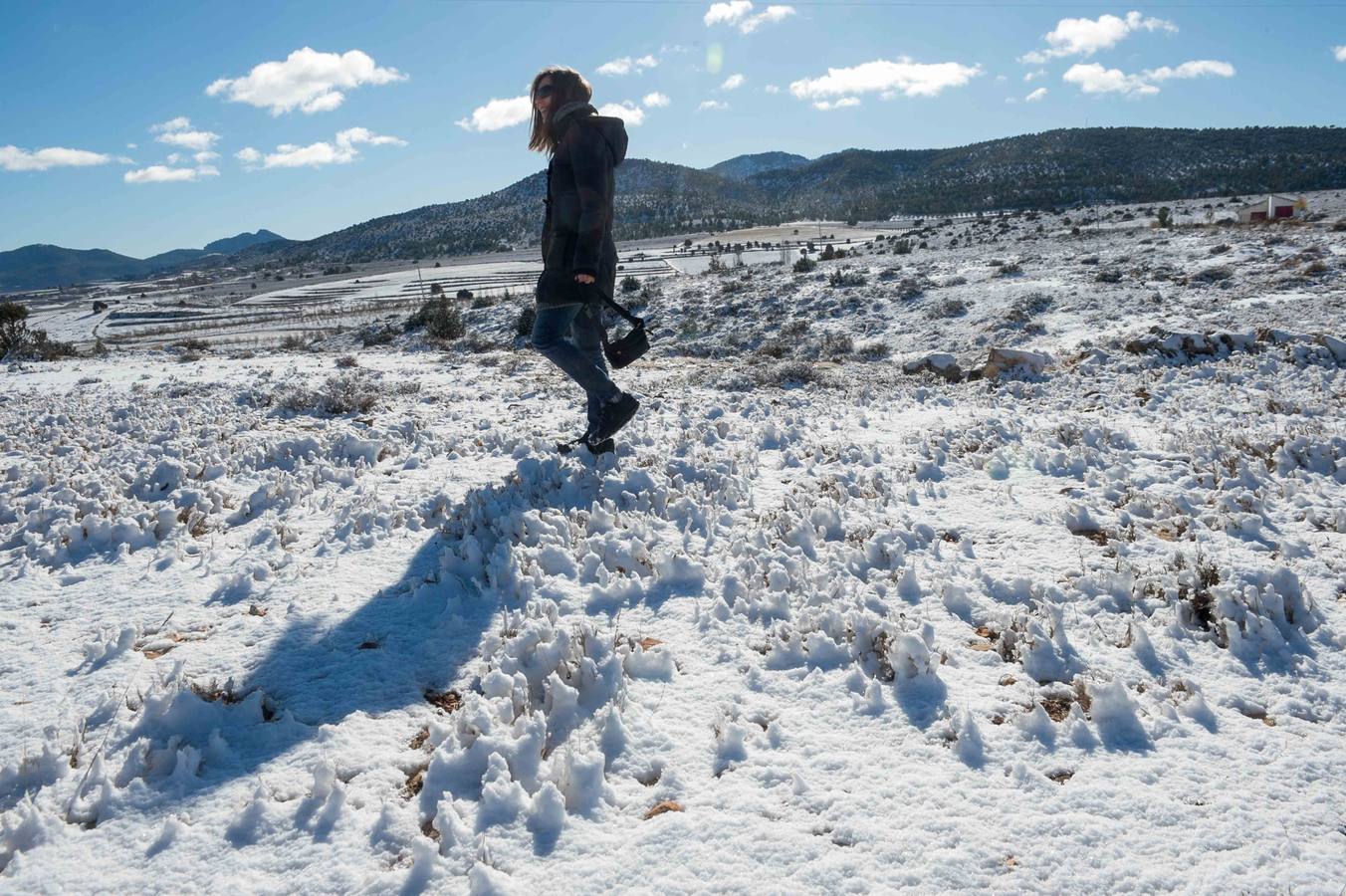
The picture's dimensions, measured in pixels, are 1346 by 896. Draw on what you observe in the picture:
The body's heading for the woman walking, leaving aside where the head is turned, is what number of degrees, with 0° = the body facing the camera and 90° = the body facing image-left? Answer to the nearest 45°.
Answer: approximately 90°

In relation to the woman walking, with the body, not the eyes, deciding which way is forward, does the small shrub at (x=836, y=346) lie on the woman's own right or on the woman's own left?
on the woman's own right

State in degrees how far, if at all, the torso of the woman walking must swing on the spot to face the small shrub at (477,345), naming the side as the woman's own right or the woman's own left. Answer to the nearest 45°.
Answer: approximately 90° to the woman's own right
